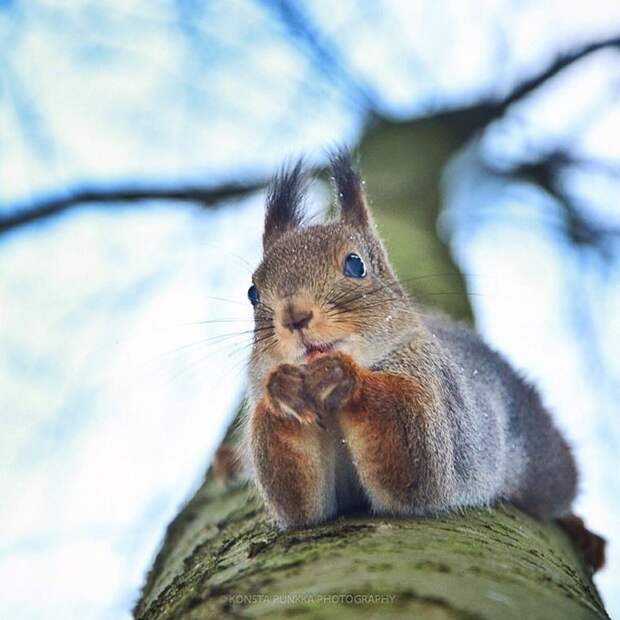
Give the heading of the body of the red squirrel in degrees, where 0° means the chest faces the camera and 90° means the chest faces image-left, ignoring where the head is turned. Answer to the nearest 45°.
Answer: approximately 45°
